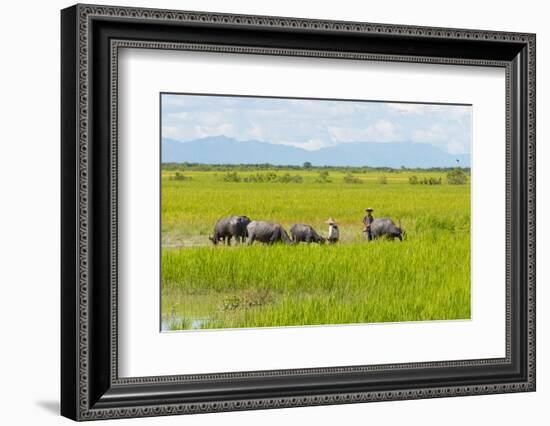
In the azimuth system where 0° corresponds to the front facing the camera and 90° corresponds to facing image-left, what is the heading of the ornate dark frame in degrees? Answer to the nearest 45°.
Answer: approximately 315°
